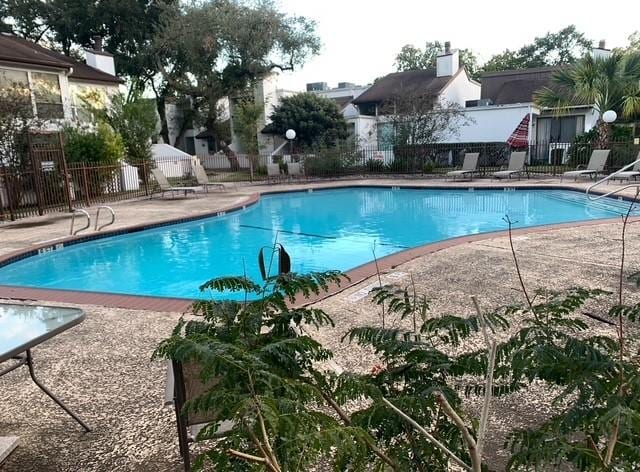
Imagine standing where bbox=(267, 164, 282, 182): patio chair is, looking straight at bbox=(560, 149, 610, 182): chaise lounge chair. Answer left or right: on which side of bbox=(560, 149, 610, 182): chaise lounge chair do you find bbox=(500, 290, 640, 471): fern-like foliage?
right

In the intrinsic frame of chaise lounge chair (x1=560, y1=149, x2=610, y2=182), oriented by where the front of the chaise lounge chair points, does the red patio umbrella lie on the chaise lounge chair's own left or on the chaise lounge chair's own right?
on the chaise lounge chair's own right

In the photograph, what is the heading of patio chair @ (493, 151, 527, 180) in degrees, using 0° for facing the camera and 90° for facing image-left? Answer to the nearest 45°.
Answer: approximately 45°

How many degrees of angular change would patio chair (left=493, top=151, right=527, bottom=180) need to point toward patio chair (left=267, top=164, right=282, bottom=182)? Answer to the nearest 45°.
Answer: approximately 45° to its right

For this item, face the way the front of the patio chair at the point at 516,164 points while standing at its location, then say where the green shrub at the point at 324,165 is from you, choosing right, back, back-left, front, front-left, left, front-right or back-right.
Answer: front-right

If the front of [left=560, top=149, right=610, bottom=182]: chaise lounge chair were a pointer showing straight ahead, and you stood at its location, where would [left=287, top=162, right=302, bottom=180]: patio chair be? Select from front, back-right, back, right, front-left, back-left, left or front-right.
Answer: front-right

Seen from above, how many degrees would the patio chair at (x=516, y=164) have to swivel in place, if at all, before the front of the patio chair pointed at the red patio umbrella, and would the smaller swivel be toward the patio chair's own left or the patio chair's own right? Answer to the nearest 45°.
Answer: approximately 135° to the patio chair's own right

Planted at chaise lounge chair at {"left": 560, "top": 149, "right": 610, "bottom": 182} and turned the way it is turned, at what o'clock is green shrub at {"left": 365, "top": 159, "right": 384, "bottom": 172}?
The green shrub is roughly at 2 o'clock from the chaise lounge chair.
